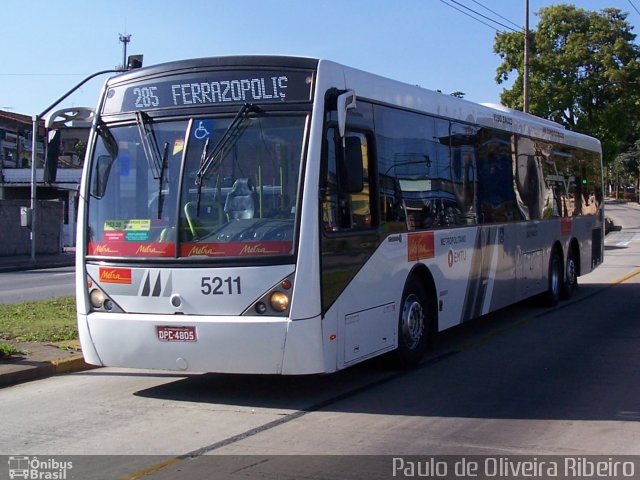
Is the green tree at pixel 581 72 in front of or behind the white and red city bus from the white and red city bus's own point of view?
behind

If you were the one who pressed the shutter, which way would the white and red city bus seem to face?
facing the viewer and to the left of the viewer

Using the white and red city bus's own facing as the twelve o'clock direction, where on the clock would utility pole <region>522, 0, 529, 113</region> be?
The utility pole is roughly at 5 o'clock from the white and red city bus.
